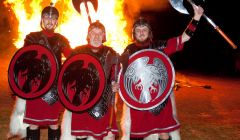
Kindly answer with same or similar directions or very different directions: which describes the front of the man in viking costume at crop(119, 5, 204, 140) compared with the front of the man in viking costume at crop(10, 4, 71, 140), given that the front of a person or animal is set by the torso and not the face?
same or similar directions

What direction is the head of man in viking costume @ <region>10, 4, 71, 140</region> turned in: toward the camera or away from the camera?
toward the camera

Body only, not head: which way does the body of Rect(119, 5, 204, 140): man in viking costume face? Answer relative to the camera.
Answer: toward the camera

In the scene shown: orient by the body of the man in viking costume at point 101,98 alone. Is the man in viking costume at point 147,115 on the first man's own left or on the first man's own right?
on the first man's own left

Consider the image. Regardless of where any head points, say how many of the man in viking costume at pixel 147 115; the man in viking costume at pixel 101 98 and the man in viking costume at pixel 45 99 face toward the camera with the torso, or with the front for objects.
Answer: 3

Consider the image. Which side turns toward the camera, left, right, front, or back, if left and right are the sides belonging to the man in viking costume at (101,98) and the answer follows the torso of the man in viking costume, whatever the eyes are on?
front

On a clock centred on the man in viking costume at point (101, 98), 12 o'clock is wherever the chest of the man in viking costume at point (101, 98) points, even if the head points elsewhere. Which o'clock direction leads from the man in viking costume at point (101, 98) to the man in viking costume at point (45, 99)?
the man in viking costume at point (45, 99) is roughly at 4 o'clock from the man in viking costume at point (101, 98).

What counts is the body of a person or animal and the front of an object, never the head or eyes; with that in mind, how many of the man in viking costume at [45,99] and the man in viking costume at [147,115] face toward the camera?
2

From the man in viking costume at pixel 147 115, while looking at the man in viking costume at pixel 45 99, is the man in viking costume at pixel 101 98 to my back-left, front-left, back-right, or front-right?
front-left

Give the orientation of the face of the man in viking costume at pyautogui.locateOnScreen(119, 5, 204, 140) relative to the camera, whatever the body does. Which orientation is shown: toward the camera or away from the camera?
toward the camera

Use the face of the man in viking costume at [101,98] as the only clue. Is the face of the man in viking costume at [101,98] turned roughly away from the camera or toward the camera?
toward the camera

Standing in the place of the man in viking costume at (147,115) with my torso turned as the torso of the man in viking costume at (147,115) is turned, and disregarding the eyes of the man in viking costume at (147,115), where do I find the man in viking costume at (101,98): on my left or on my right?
on my right

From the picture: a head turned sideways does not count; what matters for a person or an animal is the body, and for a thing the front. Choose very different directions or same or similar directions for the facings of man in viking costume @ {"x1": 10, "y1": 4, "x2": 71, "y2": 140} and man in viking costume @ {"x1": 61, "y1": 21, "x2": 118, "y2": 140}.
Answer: same or similar directions

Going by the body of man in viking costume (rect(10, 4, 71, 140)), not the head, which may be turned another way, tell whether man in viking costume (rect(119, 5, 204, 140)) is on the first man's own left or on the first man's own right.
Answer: on the first man's own left

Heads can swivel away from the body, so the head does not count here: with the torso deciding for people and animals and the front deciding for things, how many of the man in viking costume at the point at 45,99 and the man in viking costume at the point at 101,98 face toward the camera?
2
